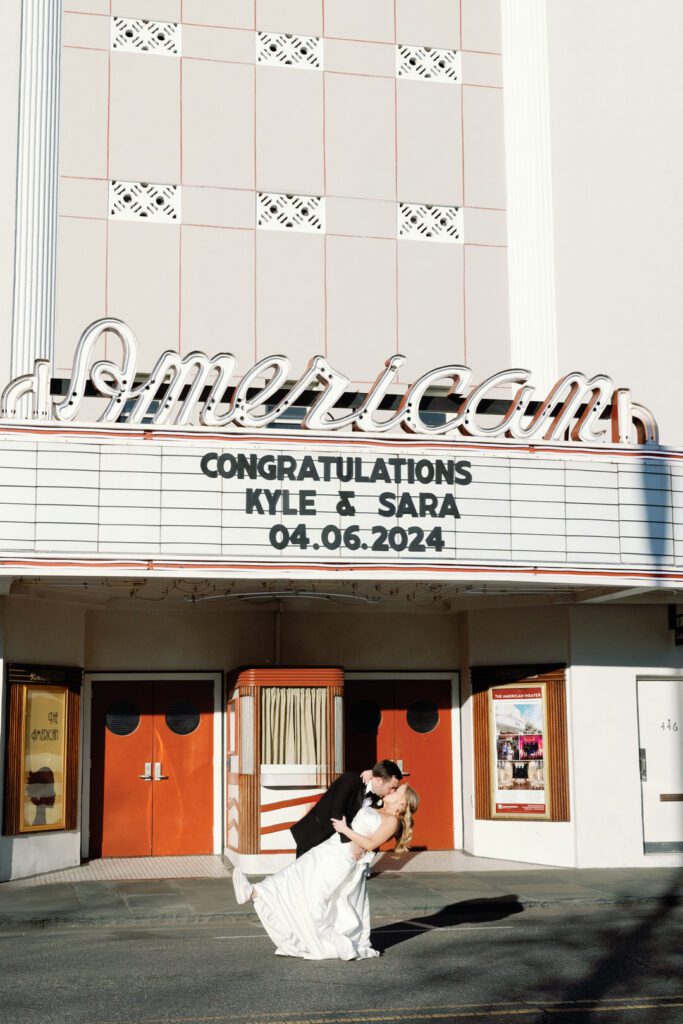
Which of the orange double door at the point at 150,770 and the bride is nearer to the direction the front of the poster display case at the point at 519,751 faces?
the bride

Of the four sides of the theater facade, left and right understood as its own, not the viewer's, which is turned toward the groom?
front

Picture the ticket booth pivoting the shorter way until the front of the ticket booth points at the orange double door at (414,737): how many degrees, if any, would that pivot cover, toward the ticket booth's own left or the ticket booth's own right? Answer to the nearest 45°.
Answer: approximately 135° to the ticket booth's own left

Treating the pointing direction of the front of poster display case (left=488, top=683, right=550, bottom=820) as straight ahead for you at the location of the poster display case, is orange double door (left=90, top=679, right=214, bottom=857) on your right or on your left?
on your right

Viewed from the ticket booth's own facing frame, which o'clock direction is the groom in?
The groom is roughly at 12 o'clock from the ticket booth.

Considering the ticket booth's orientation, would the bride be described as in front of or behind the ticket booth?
in front

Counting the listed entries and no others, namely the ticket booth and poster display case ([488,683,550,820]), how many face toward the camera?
2

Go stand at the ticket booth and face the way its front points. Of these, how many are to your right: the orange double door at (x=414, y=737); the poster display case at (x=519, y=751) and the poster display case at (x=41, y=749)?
1

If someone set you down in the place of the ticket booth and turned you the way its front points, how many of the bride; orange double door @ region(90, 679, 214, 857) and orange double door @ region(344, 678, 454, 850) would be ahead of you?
1

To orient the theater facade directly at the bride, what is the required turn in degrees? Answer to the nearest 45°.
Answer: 0° — it already faces them

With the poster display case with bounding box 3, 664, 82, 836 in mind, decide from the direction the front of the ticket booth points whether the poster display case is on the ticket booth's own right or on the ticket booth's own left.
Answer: on the ticket booth's own right
